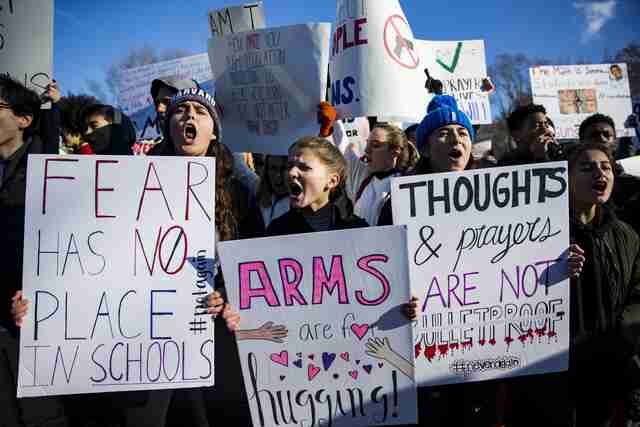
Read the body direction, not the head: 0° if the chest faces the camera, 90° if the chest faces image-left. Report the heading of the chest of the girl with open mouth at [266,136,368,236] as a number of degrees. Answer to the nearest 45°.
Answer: approximately 45°

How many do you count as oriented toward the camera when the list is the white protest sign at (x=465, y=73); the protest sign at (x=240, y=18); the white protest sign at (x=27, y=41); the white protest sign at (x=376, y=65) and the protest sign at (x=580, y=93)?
5

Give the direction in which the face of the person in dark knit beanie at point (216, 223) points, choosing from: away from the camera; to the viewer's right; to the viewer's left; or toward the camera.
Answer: toward the camera

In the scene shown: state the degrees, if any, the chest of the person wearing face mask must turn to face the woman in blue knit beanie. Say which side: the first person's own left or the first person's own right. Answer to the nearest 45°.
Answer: approximately 90° to the first person's own left

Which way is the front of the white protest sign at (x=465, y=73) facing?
toward the camera

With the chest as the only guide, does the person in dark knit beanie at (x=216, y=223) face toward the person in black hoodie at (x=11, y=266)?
no

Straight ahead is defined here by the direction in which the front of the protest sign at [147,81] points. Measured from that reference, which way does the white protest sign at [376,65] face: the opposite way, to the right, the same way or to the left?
the same way

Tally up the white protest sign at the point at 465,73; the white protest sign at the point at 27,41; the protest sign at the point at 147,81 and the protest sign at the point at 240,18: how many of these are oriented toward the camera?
4

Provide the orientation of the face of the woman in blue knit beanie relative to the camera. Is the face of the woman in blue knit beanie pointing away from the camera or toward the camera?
toward the camera

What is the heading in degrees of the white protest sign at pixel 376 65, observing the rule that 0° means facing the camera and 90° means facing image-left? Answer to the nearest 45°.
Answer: approximately 0°

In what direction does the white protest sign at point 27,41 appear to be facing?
toward the camera

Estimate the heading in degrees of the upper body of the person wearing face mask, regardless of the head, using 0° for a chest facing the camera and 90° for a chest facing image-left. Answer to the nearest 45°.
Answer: approximately 45°

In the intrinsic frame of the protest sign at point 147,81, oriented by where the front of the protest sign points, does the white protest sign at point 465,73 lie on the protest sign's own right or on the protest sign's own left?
on the protest sign's own left

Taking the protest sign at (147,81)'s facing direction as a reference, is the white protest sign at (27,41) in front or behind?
in front

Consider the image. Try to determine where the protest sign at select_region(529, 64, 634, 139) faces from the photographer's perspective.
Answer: facing the viewer

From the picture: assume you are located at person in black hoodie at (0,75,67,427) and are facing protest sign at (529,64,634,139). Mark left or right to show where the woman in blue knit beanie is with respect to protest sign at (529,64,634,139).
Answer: right

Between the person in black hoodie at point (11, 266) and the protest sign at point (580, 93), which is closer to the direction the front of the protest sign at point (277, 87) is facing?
the person in black hoodie

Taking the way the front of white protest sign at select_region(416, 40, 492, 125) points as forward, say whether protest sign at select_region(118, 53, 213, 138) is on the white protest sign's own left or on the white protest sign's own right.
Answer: on the white protest sign's own right

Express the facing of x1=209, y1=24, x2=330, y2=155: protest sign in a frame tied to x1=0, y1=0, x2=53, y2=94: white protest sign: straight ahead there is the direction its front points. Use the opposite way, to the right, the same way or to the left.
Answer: the same way
